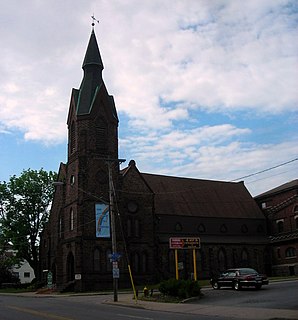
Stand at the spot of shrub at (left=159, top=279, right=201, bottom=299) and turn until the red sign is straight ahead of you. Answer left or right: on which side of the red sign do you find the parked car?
right

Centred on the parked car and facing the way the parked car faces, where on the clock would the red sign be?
The red sign is roughly at 11 o'clock from the parked car.

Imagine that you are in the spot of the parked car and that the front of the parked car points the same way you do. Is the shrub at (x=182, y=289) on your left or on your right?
on your left

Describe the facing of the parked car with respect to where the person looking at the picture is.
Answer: facing away from the viewer and to the left of the viewer

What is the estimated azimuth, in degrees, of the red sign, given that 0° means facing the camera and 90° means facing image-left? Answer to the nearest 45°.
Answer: approximately 0°

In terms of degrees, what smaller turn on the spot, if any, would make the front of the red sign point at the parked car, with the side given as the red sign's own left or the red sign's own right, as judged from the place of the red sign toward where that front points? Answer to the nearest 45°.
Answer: approximately 90° to the red sign's own left

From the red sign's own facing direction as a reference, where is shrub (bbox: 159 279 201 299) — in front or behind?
in front

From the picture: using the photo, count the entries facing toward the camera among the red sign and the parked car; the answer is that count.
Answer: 1

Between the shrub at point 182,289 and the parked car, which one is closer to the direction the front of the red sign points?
the shrub
